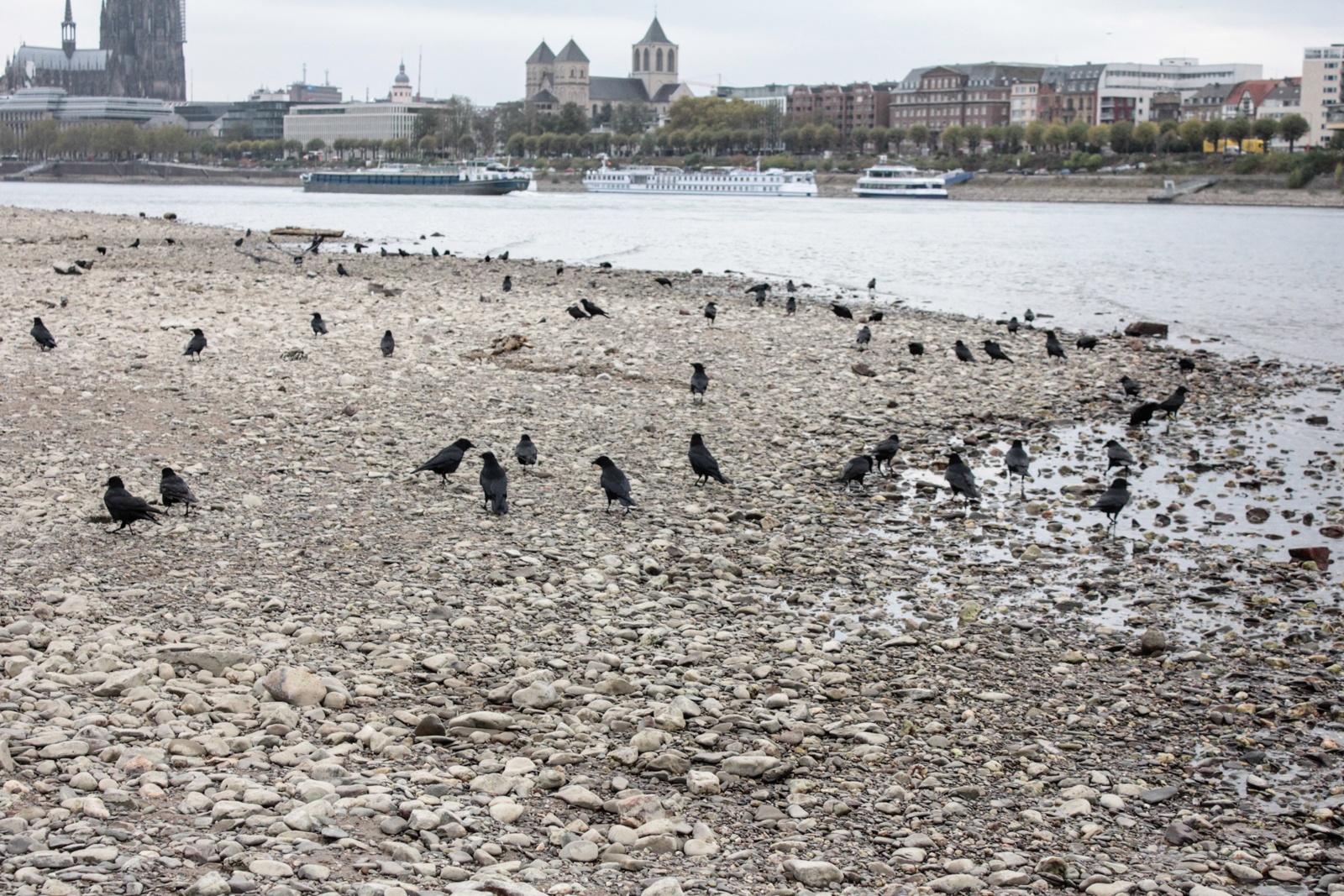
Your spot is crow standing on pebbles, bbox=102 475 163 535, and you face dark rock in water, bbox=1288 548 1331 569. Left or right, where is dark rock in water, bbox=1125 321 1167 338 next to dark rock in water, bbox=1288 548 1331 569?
left

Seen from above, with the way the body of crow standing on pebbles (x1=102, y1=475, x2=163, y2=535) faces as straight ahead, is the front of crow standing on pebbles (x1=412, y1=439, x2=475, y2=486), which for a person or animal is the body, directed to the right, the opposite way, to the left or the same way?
the opposite way

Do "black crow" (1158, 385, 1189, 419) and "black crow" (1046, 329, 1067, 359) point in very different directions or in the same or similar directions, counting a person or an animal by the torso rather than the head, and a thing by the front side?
very different directions

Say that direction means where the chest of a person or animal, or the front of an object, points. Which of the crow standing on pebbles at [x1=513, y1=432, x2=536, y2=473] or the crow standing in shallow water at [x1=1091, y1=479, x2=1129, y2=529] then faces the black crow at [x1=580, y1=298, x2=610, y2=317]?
the crow standing on pebbles

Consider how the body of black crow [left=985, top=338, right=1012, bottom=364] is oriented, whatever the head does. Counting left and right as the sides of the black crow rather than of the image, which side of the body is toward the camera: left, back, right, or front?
left

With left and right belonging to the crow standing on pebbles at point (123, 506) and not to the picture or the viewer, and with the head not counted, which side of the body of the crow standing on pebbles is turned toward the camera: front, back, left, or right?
left

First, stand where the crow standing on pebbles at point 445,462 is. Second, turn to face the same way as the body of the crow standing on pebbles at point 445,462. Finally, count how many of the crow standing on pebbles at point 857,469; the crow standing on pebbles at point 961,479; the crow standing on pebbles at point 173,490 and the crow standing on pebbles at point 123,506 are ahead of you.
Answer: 2
